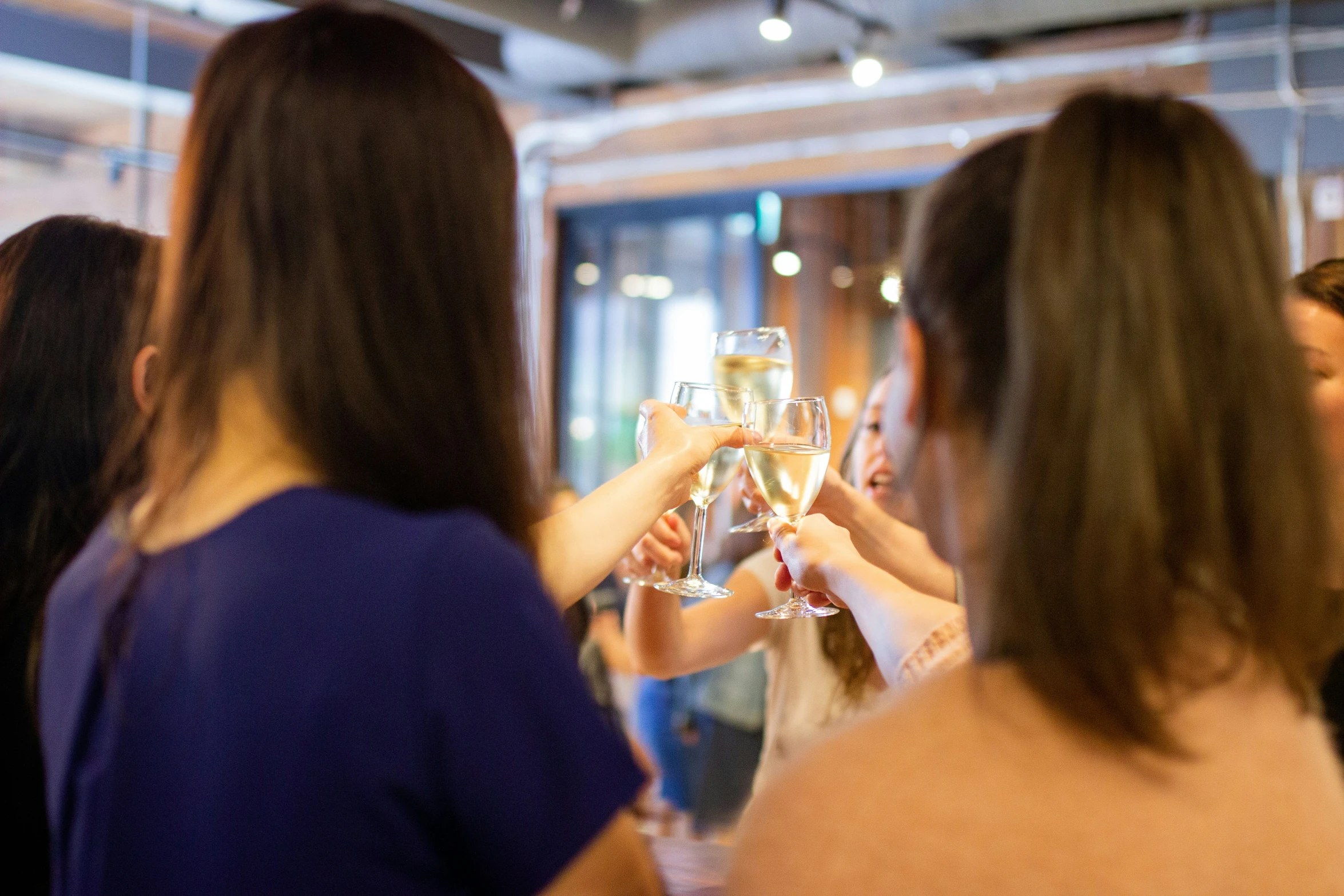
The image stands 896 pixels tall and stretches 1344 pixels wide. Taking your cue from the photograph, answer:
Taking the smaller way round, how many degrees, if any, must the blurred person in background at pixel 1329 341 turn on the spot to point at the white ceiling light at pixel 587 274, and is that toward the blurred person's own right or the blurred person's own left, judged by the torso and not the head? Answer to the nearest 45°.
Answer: approximately 90° to the blurred person's own right

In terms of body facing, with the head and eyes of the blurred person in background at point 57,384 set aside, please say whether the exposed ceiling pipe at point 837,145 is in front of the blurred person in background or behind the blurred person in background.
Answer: in front

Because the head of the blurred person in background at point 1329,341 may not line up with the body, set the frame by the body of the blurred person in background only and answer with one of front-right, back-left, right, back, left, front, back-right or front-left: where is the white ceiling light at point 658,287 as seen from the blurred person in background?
right

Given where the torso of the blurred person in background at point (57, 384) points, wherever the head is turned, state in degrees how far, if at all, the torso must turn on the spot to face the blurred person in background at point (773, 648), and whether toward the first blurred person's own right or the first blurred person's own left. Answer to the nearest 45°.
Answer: approximately 45° to the first blurred person's own right

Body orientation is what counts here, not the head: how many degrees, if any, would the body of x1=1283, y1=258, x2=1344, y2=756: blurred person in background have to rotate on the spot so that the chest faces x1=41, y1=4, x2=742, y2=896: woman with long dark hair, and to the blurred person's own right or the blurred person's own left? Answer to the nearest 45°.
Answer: approximately 45° to the blurred person's own left

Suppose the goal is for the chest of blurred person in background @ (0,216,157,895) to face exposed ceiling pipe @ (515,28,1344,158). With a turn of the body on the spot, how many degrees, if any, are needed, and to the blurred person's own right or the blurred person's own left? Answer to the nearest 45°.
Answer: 0° — they already face it

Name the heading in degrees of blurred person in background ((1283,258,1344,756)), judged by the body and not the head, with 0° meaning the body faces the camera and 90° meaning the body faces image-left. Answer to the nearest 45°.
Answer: approximately 45°

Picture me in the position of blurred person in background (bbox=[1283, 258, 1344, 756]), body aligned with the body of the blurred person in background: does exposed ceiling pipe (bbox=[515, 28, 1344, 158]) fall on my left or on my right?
on my right

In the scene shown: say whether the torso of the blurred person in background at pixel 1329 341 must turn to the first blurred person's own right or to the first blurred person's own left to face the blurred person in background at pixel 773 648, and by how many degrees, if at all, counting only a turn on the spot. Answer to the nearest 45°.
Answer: approximately 45° to the first blurred person's own right

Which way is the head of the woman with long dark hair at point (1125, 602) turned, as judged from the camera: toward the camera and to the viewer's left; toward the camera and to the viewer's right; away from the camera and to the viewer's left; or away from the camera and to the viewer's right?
away from the camera and to the viewer's left

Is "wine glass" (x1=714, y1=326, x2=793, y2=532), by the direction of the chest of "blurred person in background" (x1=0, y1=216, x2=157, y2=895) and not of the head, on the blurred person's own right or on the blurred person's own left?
on the blurred person's own right

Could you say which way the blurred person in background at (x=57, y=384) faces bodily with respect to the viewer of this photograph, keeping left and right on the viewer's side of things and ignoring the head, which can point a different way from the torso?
facing away from the viewer and to the right of the viewer

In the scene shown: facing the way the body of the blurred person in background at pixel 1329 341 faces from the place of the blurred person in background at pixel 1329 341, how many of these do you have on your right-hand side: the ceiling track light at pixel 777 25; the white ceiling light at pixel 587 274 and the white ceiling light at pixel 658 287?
3

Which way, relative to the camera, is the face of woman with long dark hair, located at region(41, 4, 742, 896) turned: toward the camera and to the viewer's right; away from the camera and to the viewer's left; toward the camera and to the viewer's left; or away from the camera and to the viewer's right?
away from the camera and to the viewer's right

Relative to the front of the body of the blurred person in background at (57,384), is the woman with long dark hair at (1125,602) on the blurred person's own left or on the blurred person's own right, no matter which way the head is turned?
on the blurred person's own right
